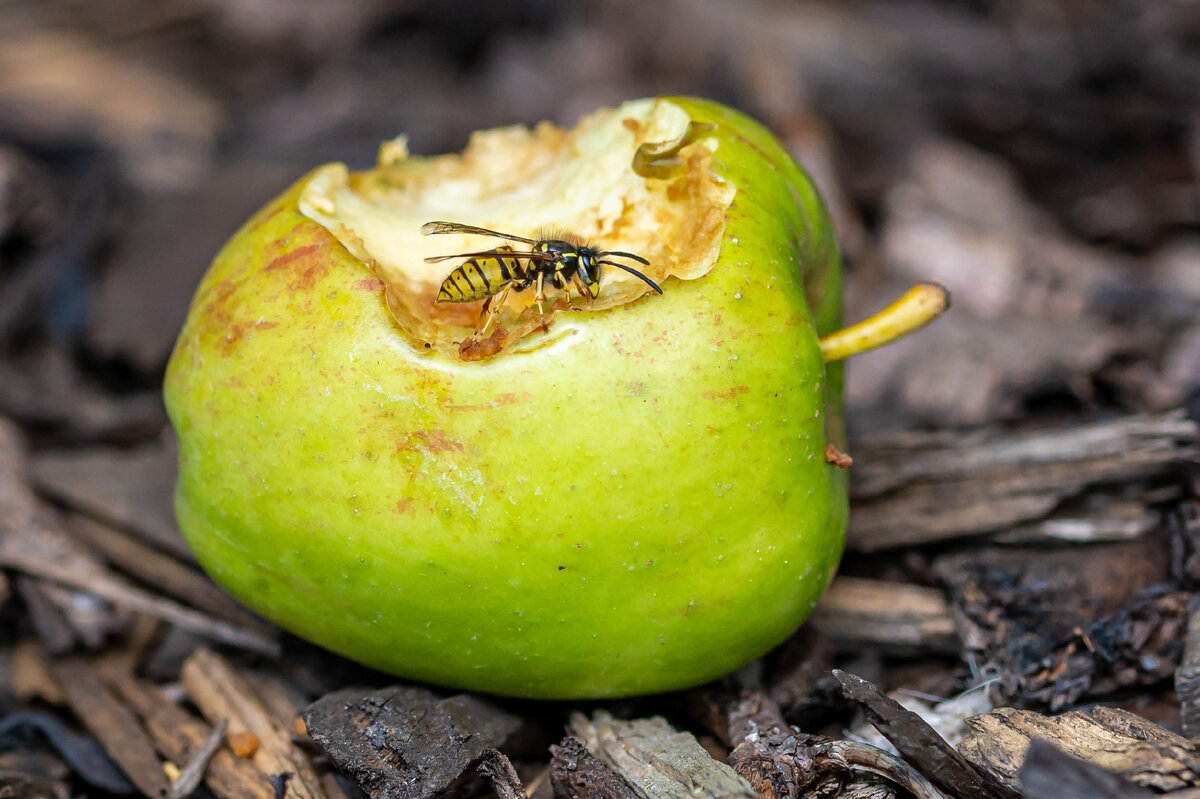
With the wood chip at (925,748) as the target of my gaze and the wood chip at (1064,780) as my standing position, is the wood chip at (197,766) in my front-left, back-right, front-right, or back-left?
front-left

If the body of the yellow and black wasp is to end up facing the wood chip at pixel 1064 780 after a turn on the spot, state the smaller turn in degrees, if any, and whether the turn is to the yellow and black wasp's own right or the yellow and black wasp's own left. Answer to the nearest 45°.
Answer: approximately 45° to the yellow and black wasp's own right

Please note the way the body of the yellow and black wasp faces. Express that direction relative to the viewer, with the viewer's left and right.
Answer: facing to the right of the viewer

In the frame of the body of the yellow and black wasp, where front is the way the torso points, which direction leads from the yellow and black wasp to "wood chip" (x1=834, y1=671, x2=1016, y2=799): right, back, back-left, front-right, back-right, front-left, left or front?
front-right
